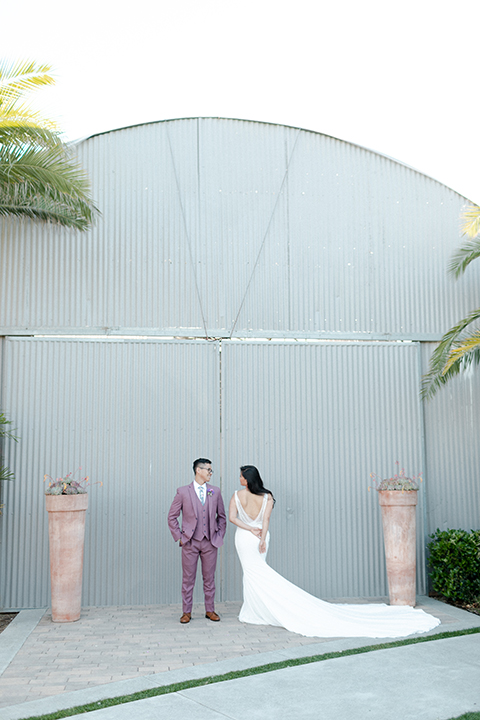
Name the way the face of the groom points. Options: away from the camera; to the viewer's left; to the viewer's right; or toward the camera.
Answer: to the viewer's right

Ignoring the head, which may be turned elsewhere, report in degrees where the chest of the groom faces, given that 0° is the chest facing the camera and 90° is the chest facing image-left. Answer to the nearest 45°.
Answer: approximately 0°

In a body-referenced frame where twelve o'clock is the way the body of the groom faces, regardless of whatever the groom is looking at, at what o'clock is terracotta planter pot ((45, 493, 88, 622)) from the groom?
The terracotta planter pot is roughly at 3 o'clock from the groom.

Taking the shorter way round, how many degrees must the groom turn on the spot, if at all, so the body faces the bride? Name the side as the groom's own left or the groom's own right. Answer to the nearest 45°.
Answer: approximately 90° to the groom's own left

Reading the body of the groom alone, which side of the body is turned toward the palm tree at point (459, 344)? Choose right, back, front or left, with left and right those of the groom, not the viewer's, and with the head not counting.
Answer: left

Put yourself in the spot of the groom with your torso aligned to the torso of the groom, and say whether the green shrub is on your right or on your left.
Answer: on your left
